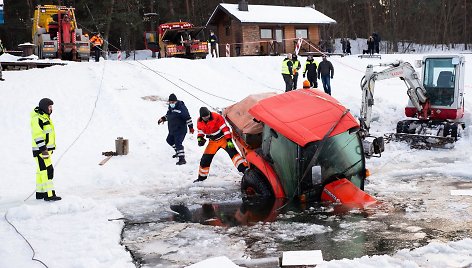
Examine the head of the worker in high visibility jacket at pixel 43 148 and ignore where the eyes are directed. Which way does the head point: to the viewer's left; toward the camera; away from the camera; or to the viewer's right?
to the viewer's right

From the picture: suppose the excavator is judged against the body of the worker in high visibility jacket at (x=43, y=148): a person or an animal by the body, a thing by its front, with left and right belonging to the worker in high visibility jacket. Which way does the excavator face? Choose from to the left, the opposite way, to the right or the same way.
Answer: the opposite way

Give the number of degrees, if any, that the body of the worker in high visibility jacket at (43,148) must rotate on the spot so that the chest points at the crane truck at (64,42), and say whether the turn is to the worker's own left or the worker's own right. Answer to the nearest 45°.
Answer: approximately 90° to the worker's own left

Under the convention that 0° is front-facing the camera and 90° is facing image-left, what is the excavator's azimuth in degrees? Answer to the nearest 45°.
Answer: approximately 45°

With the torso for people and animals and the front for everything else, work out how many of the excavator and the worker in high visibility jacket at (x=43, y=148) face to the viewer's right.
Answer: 1

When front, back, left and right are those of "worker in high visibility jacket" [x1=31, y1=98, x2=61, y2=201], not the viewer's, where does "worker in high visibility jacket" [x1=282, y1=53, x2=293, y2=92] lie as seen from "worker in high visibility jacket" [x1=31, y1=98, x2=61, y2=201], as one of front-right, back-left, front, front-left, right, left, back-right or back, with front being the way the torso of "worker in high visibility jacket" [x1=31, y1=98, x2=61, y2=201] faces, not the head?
front-left

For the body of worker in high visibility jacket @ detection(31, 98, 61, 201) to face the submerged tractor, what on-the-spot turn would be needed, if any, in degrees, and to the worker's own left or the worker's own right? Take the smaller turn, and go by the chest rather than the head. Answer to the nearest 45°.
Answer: approximately 45° to the worker's own right

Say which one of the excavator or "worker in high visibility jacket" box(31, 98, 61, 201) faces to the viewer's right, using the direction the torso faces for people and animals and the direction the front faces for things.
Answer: the worker in high visibility jacket

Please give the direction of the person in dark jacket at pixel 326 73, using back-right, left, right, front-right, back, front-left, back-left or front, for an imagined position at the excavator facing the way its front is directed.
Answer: right

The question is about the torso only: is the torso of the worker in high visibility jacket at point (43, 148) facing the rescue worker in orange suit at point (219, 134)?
yes

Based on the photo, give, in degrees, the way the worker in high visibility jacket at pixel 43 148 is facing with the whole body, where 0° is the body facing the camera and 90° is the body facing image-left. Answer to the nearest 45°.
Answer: approximately 270°

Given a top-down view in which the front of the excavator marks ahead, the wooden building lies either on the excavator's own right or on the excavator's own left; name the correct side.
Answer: on the excavator's own right
